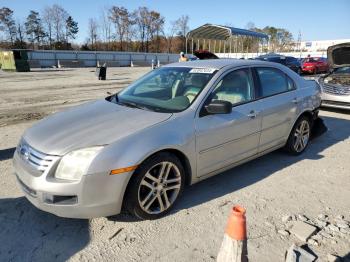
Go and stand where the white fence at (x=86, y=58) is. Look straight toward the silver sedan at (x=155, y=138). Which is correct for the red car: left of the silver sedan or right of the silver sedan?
left

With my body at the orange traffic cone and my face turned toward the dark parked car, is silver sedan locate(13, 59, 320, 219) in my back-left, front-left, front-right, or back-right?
front-left

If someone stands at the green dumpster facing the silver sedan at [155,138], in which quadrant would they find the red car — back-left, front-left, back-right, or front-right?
front-left

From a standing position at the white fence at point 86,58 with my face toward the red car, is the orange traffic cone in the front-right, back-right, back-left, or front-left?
front-right

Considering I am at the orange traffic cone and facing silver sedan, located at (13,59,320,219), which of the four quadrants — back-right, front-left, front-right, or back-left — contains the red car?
front-right

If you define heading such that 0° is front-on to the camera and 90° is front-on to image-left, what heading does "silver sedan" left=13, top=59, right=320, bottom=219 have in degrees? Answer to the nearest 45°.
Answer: approximately 45°

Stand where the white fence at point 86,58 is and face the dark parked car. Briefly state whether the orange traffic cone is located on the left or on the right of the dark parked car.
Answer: right

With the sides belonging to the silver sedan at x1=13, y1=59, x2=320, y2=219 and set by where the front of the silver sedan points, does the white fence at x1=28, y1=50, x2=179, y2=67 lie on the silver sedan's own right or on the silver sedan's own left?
on the silver sedan's own right

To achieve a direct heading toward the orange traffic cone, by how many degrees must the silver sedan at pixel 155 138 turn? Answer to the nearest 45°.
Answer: approximately 45° to its left

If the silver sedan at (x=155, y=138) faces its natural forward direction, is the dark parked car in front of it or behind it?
behind

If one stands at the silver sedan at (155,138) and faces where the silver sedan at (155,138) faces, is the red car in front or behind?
behind
